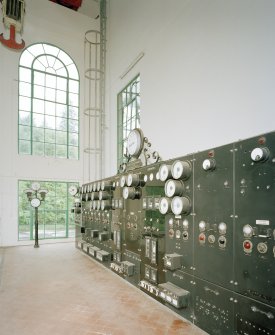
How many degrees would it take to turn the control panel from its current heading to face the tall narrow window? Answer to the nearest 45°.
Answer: approximately 135° to its right

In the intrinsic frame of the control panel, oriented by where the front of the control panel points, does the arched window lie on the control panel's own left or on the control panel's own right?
on the control panel's own right

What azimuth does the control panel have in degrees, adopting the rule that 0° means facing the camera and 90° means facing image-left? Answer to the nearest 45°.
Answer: approximately 45°

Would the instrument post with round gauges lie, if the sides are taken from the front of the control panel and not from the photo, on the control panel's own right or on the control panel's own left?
on the control panel's own right

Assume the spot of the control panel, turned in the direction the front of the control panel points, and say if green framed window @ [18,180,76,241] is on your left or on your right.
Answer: on your right
